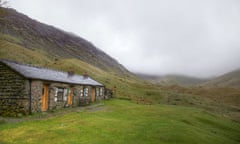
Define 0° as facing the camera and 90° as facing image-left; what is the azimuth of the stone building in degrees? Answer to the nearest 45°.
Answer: approximately 315°
